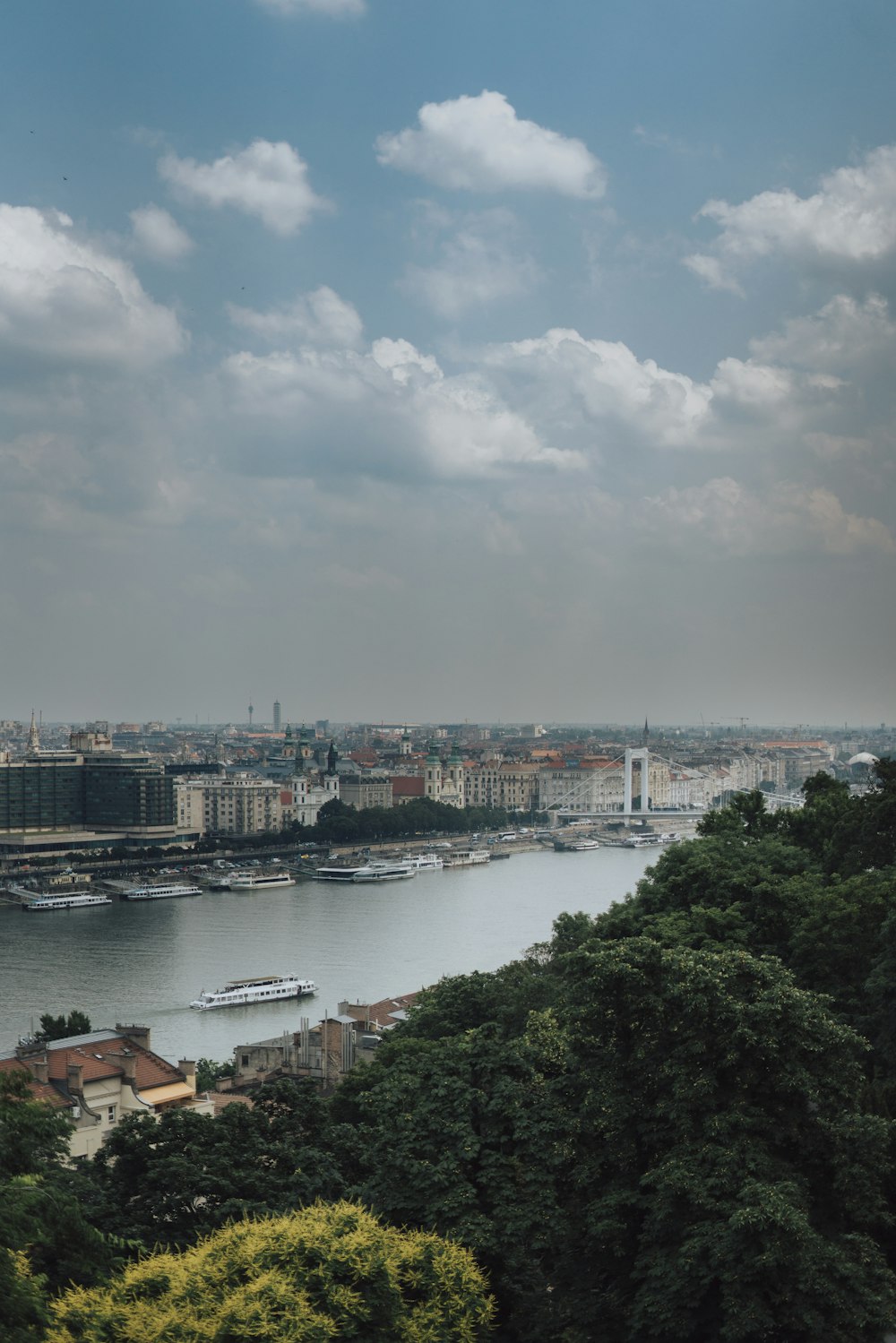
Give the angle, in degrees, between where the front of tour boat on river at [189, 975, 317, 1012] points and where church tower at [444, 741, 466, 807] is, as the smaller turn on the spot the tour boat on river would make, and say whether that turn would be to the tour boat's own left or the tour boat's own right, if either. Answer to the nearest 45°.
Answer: approximately 135° to the tour boat's own right

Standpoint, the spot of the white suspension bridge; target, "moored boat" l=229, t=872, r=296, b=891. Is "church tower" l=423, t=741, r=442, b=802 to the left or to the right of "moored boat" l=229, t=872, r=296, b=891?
right
